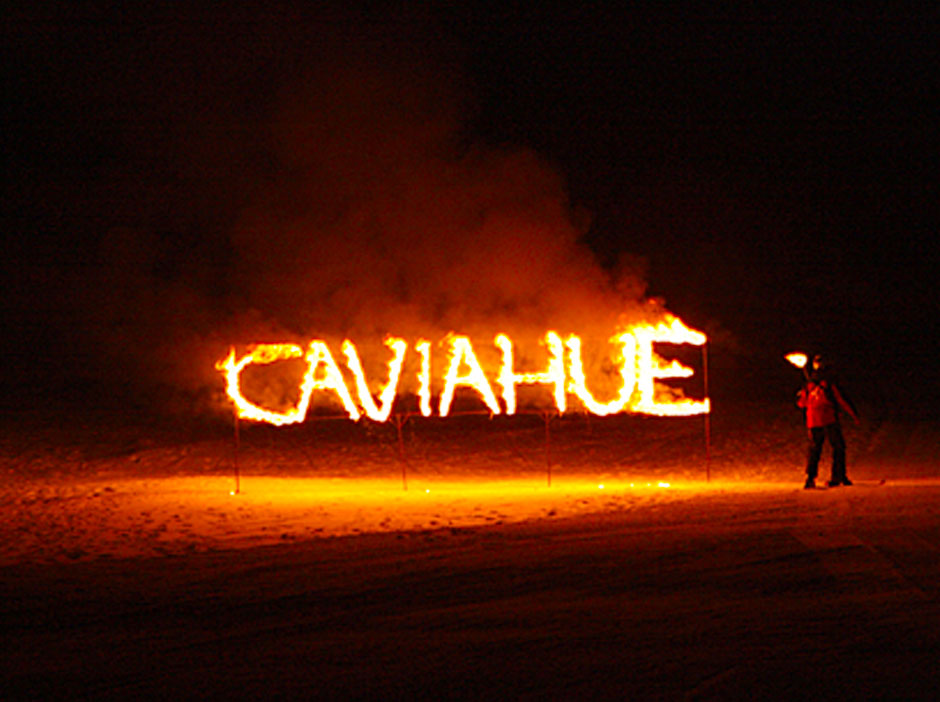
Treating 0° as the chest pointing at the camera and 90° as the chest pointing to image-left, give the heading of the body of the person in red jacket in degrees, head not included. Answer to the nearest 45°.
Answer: approximately 45°

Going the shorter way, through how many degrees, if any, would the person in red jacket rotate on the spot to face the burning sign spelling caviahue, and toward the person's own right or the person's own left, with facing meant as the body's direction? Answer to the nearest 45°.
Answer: approximately 45° to the person's own right

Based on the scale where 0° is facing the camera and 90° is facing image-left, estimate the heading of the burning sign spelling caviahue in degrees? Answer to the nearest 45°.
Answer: approximately 0°

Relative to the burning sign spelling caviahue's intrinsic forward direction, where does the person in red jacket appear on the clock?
The person in red jacket is roughly at 10 o'clock from the burning sign spelling caviahue.
